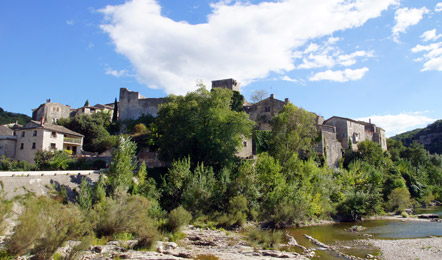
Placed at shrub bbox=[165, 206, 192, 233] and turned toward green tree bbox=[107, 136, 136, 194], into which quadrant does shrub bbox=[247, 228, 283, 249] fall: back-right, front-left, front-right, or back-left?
back-right

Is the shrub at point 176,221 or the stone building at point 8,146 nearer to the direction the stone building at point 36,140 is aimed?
the shrub

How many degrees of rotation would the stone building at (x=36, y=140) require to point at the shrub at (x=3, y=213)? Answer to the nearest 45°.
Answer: approximately 45° to its right

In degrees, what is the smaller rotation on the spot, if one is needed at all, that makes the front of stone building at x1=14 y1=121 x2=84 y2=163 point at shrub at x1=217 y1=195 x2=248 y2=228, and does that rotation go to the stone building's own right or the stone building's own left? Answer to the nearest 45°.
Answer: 0° — it already faces it

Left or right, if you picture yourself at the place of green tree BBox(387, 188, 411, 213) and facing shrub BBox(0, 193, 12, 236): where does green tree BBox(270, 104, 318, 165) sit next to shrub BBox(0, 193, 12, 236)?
right

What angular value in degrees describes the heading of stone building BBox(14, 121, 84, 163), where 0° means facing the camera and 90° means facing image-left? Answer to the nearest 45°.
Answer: approximately 315°
